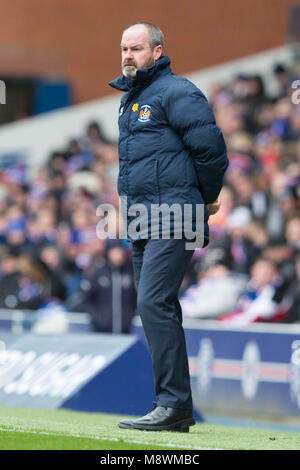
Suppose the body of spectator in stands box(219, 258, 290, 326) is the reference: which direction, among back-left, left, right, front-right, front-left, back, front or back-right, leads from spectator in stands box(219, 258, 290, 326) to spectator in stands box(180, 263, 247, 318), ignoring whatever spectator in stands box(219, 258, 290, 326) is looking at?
right

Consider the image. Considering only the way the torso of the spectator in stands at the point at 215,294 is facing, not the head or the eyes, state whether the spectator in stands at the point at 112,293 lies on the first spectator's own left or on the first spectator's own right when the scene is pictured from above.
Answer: on the first spectator's own right

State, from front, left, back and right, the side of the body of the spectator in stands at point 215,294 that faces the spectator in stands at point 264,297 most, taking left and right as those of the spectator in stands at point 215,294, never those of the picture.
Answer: left

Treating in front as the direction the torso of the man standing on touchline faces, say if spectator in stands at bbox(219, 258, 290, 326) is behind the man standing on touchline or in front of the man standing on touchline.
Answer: behind

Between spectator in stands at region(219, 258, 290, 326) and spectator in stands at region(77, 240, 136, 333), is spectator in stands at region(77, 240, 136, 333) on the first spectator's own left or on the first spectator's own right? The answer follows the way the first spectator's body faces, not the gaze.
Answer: on the first spectator's own right

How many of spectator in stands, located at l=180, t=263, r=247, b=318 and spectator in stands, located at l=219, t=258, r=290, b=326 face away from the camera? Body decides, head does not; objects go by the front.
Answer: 0

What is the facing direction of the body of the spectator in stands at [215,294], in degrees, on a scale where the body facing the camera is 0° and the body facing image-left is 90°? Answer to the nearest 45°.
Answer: approximately 45°
